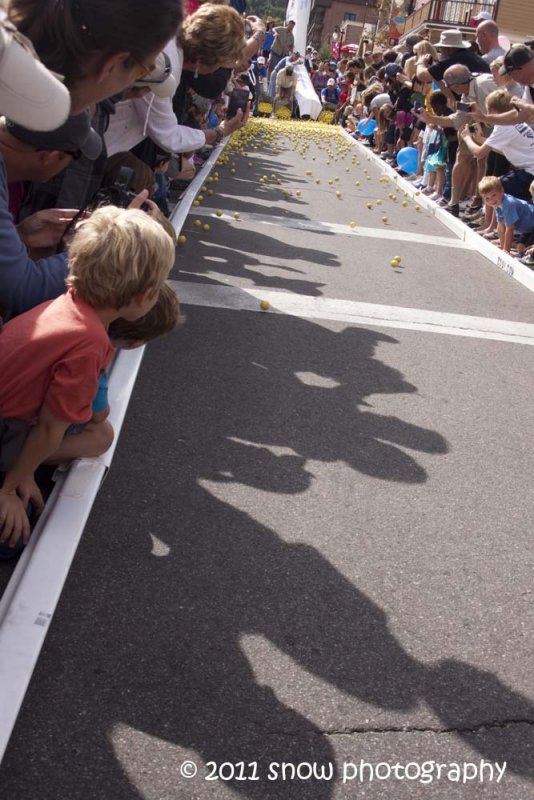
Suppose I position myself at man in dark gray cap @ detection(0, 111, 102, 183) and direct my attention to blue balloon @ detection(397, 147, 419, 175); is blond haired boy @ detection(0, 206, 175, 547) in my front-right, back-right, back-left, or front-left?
back-right

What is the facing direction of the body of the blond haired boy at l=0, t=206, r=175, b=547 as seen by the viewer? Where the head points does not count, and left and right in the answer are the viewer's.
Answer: facing away from the viewer and to the right of the viewer

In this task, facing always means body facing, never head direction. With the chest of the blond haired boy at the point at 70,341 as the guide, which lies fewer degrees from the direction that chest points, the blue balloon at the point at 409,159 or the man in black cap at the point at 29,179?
the blue balloon

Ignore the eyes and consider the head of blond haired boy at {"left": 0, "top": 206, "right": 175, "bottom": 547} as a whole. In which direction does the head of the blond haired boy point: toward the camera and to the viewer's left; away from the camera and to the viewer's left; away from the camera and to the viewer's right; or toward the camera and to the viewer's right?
away from the camera and to the viewer's right

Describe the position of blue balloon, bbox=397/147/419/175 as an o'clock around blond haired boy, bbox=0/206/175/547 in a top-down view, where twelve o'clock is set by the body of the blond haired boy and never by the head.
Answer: The blue balloon is roughly at 11 o'clock from the blond haired boy.

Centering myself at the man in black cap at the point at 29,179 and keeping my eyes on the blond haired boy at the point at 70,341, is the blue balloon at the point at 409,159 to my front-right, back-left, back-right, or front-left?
back-left

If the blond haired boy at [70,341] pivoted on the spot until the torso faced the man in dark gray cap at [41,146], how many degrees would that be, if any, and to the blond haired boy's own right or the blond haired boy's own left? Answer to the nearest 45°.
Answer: approximately 45° to the blond haired boy's own left

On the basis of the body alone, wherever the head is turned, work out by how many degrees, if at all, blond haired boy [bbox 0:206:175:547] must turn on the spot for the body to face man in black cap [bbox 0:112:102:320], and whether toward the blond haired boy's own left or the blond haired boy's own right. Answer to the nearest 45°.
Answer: approximately 45° to the blond haired boy's own left
